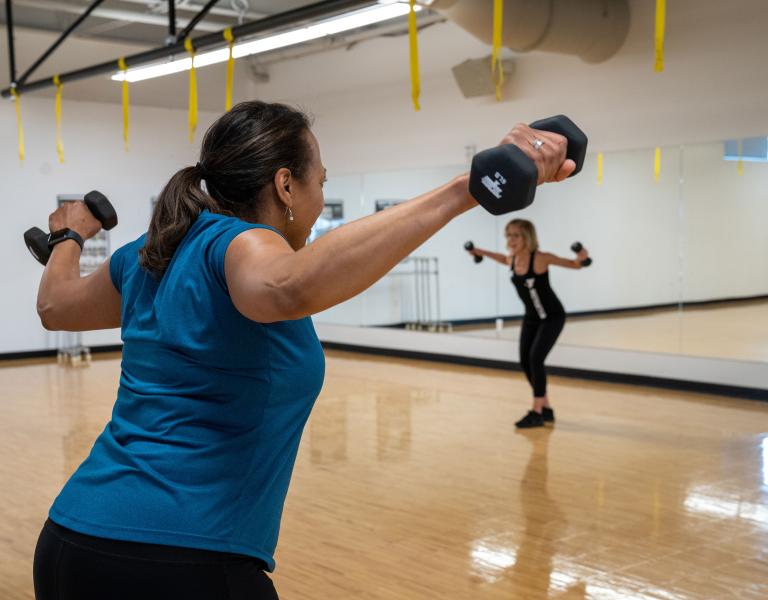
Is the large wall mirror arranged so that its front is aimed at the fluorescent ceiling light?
yes

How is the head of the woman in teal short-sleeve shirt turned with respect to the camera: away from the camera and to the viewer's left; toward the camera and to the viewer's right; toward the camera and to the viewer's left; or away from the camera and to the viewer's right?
away from the camera and to the viewer's right

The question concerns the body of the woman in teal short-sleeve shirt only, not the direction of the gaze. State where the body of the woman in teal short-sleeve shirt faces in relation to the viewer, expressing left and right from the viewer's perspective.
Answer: facing away from the viewer and to the right of the viewer

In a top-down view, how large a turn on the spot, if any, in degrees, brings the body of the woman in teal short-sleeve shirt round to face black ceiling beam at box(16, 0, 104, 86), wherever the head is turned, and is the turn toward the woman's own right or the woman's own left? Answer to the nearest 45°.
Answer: approximately 45° to the woman's own left

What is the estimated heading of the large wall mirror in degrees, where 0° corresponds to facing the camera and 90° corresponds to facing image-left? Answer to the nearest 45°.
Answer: approximately 45°

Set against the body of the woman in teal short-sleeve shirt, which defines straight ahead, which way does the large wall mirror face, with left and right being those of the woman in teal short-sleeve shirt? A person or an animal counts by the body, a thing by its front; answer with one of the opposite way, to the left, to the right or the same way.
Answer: the opposite way

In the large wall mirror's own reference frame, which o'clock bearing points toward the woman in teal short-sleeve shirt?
The woman in teal short-sleeve shirt is roughly at 11 o'clock from the large wall mirror.

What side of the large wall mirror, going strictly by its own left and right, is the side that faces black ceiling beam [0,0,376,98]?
front
